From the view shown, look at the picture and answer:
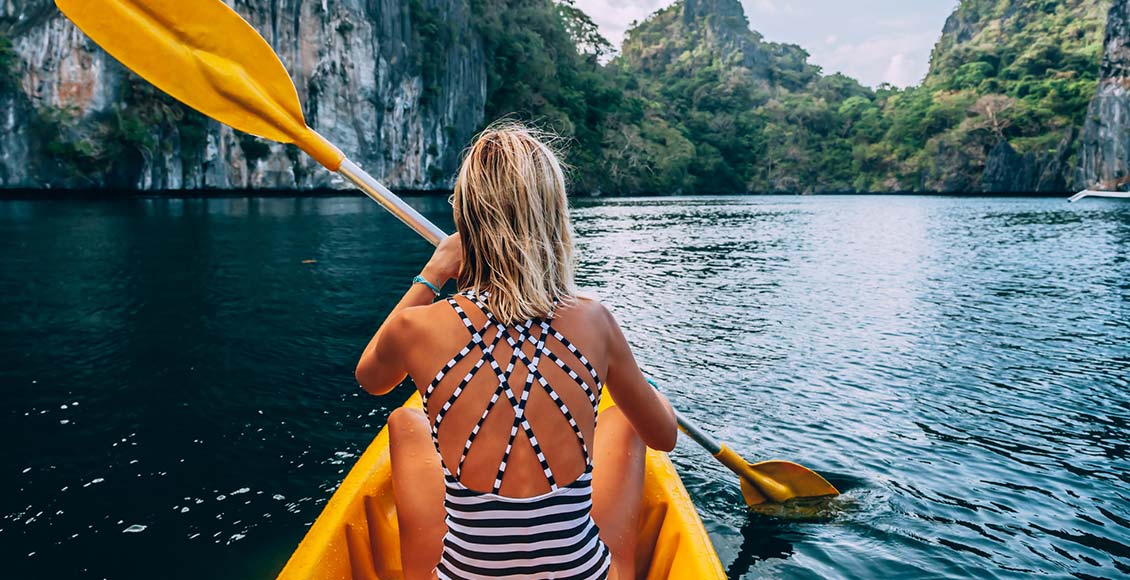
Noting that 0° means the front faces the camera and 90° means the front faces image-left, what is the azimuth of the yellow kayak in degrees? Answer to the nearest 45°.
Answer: approximately 180°
